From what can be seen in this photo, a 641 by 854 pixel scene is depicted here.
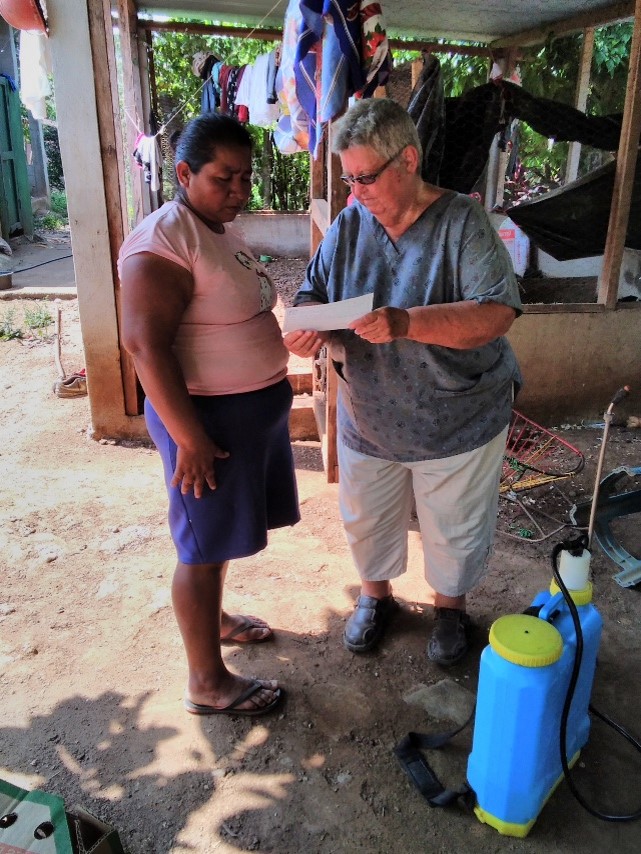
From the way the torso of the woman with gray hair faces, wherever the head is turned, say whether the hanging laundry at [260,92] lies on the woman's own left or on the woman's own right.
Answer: on the woman's own right

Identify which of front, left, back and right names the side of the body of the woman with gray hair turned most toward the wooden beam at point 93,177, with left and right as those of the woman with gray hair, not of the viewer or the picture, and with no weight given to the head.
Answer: right

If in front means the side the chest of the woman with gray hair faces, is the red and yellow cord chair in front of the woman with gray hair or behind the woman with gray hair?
behind

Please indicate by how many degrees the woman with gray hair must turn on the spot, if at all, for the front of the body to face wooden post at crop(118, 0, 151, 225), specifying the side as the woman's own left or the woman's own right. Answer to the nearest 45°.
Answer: approximately 90° to the woman's own right

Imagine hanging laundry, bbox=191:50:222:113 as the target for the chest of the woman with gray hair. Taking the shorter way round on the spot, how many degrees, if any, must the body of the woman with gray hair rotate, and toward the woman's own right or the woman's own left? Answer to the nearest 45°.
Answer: approximately 135° to the woman's own right

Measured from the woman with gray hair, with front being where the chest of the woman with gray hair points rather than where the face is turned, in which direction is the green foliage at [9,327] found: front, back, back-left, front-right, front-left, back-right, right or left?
right

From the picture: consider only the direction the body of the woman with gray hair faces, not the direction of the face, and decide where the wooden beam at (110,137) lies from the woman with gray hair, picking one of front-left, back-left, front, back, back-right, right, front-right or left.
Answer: right

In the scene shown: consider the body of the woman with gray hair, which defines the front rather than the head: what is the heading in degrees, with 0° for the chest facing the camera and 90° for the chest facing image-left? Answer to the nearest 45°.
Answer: approximately 45°

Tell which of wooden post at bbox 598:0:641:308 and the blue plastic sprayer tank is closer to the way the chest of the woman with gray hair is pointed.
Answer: the blue plastic sprayer tank
